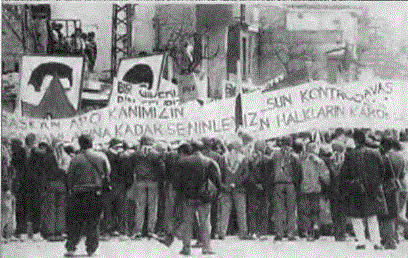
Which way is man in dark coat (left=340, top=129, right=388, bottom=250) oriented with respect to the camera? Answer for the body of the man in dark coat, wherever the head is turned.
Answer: away from the camera

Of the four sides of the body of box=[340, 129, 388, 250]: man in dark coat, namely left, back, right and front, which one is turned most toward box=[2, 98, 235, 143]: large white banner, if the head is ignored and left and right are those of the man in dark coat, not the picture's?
left

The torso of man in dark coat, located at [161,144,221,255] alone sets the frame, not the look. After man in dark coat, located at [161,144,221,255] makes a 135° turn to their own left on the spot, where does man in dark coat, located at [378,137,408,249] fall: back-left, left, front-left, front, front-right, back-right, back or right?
back-left

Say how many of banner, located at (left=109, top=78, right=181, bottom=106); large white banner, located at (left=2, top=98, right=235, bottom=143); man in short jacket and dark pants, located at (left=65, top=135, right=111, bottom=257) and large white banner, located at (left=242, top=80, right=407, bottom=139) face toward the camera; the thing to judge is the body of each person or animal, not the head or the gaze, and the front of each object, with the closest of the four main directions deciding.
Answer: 3

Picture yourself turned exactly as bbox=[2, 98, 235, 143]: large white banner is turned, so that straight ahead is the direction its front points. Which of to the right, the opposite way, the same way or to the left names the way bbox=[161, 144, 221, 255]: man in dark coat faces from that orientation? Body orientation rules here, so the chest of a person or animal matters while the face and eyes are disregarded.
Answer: the opposite way

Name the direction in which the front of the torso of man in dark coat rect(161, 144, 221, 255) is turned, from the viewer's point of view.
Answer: away from the camera

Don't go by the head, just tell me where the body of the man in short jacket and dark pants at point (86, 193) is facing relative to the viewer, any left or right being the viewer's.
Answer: facing away from the viewer

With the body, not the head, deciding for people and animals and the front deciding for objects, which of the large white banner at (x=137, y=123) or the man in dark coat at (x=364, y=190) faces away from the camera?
the man in dark coat

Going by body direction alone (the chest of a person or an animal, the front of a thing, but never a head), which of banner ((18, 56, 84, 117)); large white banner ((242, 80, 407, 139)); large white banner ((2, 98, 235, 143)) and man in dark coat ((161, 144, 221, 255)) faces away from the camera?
the man in dark coat

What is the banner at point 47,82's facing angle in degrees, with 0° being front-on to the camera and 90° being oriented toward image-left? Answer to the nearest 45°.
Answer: approximately 0°
